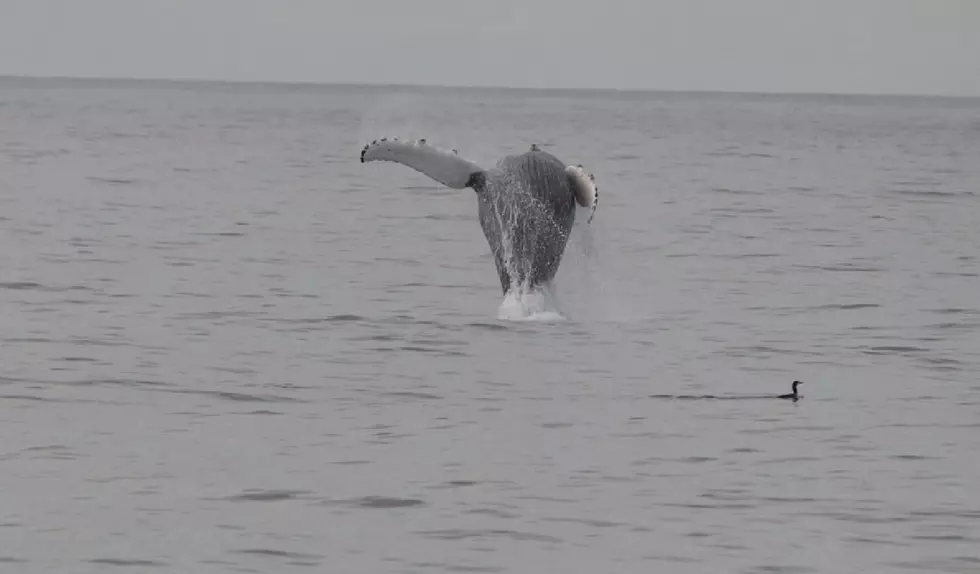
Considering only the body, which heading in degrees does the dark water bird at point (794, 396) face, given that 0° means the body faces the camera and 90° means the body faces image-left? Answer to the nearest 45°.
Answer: approximately 270°
